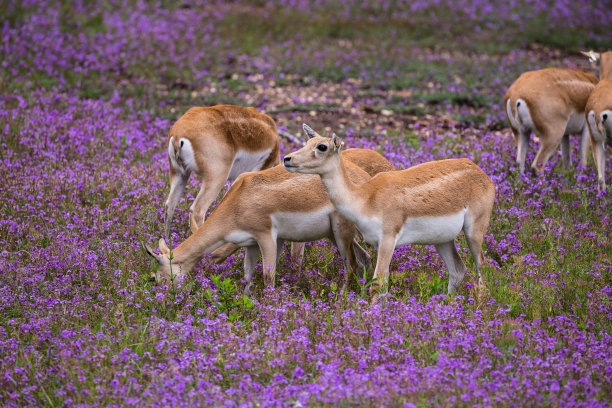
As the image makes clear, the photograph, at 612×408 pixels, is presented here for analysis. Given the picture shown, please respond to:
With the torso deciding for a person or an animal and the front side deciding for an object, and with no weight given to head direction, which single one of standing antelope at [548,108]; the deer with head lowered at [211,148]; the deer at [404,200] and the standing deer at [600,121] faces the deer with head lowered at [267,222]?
the deer

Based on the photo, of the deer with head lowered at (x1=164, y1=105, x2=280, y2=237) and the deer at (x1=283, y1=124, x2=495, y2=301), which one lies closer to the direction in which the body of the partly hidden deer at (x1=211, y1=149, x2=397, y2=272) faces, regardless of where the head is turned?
the deer with head lowered

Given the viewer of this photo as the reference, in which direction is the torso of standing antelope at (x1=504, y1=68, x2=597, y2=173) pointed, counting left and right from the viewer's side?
facing away from the viewer and to the right of the viewer

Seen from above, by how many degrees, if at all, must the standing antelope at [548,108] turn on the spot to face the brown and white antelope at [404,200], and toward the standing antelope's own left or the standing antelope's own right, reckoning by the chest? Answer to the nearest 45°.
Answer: approximately 135° to the standing antelope's own right

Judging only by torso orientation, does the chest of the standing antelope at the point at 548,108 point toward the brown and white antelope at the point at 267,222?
no

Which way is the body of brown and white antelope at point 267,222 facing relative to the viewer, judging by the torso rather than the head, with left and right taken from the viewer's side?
facing to the left of the viewer

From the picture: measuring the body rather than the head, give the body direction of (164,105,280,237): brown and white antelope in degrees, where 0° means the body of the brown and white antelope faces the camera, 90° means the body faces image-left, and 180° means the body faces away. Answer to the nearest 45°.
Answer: approximately 225°

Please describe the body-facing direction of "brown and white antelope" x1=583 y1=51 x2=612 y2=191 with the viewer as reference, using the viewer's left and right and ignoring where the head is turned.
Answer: facing away from the viewer

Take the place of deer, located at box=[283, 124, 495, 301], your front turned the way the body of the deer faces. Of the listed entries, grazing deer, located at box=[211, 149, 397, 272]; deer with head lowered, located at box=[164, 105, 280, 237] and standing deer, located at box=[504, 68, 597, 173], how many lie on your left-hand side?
0

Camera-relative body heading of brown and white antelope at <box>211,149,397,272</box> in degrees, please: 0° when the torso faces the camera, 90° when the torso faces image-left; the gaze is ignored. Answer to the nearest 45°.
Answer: approximately 90°

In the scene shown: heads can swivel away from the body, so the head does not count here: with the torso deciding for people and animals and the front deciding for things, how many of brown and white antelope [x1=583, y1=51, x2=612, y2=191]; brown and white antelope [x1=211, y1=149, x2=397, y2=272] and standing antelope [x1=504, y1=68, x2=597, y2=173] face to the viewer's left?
1

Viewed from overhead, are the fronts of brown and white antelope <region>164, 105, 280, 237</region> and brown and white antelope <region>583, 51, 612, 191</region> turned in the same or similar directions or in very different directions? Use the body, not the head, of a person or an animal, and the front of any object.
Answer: same or similar directions

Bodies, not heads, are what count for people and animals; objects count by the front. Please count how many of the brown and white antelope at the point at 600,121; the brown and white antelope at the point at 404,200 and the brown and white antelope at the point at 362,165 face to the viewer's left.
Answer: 2

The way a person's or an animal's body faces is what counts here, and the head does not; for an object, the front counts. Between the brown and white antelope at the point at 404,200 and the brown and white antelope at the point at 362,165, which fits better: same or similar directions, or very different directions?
same or similar directions

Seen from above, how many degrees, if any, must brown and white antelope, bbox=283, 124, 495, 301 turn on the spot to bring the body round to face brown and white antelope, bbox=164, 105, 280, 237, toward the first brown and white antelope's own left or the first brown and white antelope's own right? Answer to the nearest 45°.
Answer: approximately 45° to the first brown and white antelope's own right
